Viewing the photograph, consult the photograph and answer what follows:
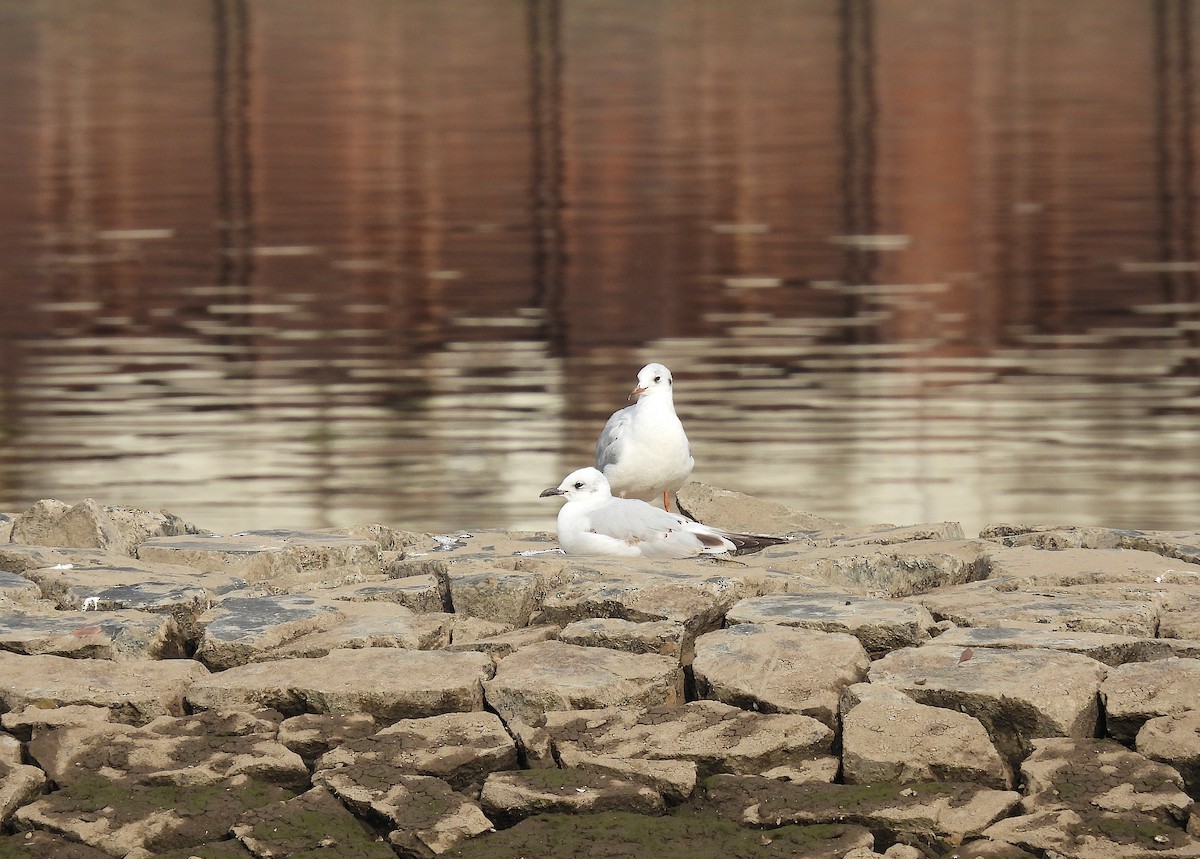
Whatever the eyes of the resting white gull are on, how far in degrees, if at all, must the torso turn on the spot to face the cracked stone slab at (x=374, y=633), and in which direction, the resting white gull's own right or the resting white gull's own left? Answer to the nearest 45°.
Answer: approximately 45° to the resting white gull's own left

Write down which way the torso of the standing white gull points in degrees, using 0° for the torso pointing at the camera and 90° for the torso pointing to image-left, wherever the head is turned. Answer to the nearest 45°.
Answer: approximately 315°

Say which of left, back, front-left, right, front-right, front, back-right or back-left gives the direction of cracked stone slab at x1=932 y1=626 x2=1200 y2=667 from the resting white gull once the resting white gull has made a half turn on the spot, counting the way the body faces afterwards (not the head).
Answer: front-right

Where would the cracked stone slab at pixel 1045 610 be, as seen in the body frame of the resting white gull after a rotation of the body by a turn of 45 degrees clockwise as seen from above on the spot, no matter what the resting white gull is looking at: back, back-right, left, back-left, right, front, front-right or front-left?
back

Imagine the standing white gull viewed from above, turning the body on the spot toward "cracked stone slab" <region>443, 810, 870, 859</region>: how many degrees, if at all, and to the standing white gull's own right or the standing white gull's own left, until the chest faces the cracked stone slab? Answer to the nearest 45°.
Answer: approximately 45° to the standing white gull's own right

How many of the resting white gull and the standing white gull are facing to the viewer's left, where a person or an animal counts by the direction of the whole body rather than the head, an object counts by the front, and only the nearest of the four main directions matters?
1

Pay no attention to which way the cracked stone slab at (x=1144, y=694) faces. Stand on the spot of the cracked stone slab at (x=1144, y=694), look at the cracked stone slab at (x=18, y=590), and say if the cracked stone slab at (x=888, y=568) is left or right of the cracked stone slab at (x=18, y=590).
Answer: right

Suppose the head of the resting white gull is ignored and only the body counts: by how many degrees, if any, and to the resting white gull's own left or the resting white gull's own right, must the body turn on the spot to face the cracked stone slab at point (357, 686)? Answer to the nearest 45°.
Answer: approximately 45° to the resting white gull's own left

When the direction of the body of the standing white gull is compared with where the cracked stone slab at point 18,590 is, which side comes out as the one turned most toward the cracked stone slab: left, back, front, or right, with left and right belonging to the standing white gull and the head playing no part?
right

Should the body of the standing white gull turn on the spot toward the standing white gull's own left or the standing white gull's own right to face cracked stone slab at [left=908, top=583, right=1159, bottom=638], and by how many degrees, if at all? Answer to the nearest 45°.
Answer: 0° — it already faces it

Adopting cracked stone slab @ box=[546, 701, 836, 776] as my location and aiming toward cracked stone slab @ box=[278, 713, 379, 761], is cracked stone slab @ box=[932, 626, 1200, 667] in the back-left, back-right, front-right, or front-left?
back-right

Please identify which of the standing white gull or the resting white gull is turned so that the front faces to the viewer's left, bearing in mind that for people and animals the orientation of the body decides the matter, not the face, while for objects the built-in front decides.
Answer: the resting white gull

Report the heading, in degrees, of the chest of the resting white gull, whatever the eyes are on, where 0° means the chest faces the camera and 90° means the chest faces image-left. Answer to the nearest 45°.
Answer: approximately 90°

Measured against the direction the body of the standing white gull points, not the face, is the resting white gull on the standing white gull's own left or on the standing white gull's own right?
on the standing white gull's own right
